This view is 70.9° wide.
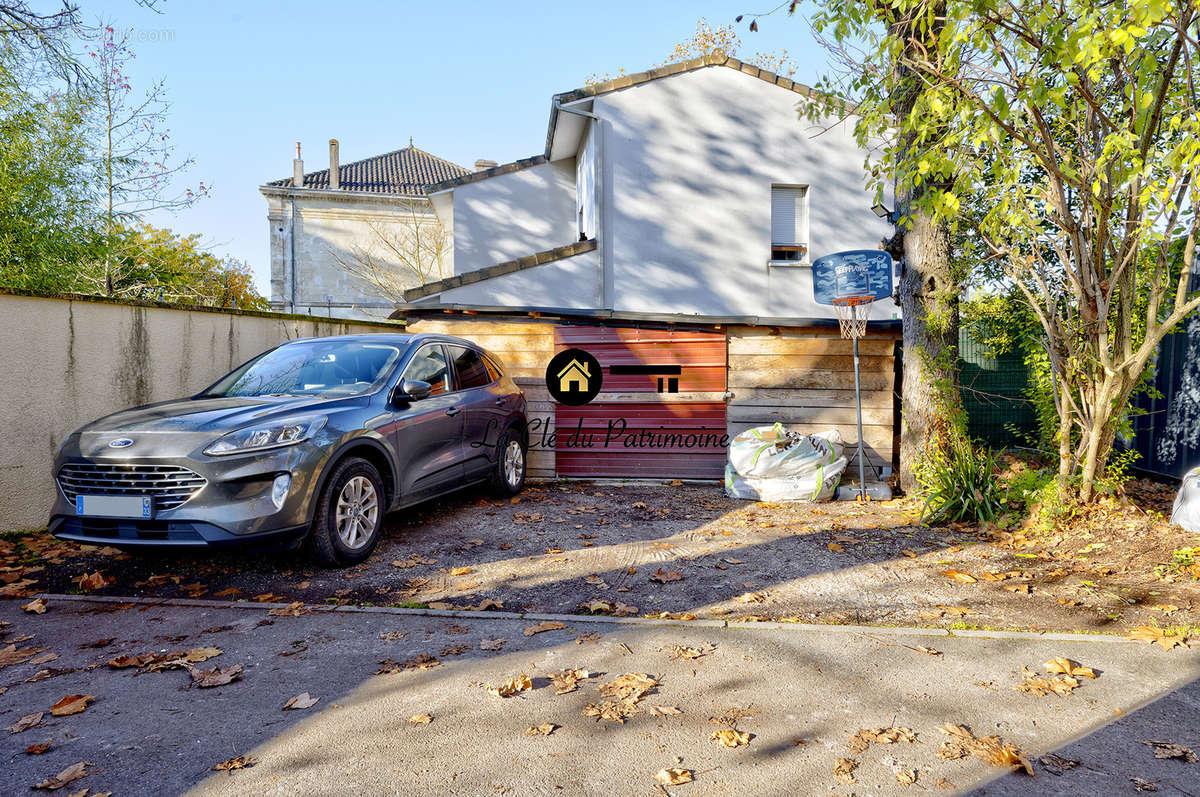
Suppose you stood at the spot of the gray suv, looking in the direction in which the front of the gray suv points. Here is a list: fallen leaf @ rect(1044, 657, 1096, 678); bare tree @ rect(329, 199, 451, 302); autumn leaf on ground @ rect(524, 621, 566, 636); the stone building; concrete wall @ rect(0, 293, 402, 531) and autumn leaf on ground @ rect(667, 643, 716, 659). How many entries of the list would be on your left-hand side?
3

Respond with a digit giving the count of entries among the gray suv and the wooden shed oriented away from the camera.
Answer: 0

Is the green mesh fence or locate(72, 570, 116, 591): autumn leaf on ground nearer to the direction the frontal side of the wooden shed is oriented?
the autumn leaf on ground

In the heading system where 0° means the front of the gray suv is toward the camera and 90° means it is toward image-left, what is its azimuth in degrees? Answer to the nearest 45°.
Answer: approximately 45°

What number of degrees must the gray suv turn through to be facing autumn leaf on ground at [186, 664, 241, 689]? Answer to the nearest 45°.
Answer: approximately 45° to its left

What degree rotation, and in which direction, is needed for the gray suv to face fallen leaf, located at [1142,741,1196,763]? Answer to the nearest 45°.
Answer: approximately 90° to its left

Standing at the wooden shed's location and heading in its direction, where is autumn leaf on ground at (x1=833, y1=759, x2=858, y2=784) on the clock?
The autumn leaf on ground is roughly at 12 o'clock from the wooden shed.

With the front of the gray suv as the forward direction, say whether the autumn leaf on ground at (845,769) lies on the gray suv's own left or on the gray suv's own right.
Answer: on the gray suv's own left

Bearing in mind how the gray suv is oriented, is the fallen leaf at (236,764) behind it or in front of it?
in front

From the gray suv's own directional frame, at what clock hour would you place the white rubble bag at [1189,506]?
The white rubble bag is roughly at 8 o'clock from the gray suv.

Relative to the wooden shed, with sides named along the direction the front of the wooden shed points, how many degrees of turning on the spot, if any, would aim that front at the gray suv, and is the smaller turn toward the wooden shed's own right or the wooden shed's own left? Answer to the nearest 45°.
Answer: approximately 45° to the wooden shed's own right

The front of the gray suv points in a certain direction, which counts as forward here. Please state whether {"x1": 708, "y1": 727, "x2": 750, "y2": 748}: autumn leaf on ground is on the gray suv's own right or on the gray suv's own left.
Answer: on the gray suv's own left

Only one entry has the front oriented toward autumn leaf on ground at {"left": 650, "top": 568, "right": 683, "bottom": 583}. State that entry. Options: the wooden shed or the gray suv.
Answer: the wooden shed
